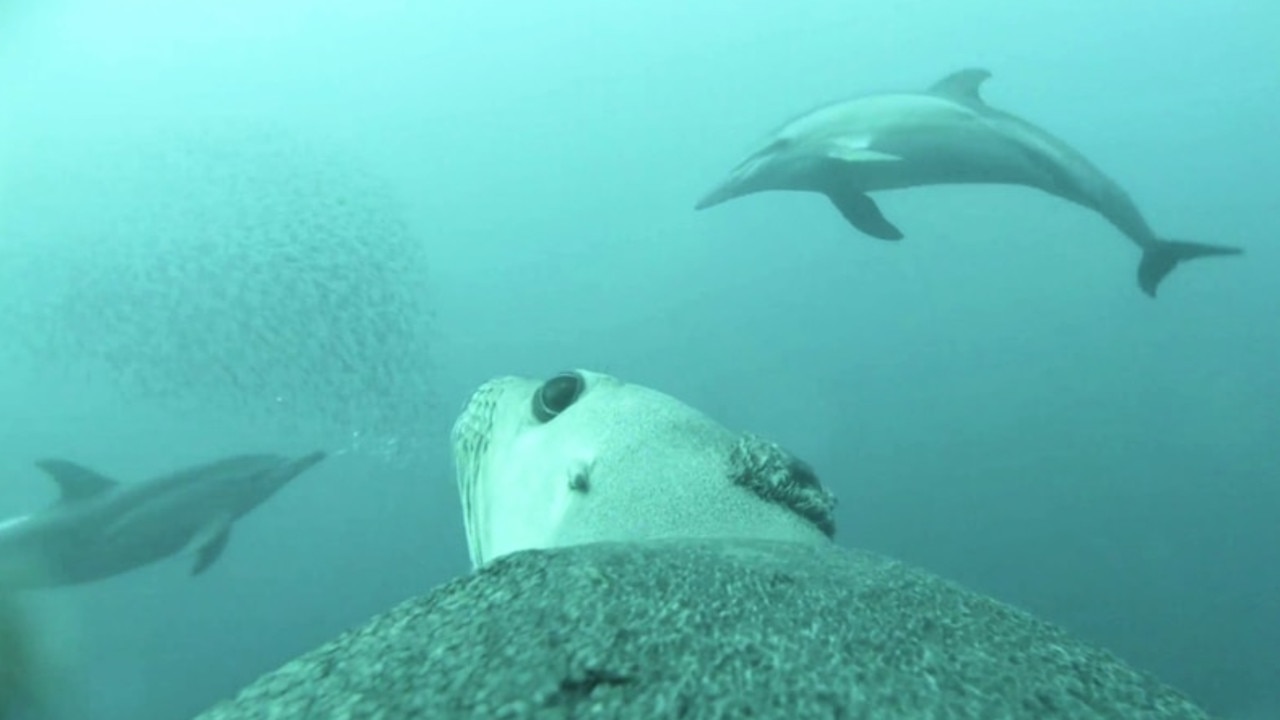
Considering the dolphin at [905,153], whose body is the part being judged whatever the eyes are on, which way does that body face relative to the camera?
to the viewer's left

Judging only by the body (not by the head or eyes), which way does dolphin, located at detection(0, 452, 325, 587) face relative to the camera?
to the viewer's right
